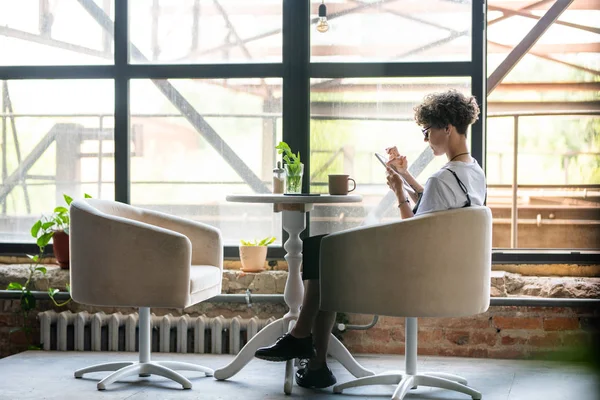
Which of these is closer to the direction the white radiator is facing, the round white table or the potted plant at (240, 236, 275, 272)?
the round white table

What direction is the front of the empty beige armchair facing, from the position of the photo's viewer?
facing to the right of the viewer

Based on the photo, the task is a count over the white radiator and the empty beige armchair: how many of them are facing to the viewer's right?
1

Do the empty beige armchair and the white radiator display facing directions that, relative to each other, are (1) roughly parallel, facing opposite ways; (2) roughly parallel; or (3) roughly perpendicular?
roughly perpendicular

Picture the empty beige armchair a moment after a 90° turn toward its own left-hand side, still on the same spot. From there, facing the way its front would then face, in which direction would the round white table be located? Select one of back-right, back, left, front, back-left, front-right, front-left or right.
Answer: right

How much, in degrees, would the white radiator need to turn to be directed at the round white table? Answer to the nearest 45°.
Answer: approximately 45° to its left

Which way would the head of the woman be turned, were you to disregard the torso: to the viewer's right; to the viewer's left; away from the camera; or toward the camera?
to the viewer's left

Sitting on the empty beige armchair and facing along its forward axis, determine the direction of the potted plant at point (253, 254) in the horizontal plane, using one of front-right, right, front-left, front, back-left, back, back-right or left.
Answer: front-left

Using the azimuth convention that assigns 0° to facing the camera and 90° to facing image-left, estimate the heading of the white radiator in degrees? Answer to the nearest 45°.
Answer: approximately 0°

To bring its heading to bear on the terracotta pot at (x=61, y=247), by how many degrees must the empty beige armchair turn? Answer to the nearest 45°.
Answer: approximately 90° to its left

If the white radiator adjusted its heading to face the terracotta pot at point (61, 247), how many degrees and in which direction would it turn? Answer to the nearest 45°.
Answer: approximately 135° to its right

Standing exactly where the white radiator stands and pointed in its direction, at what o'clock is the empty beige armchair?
The empty beige armchair is roughly at 12 o'clock from the white radiator.

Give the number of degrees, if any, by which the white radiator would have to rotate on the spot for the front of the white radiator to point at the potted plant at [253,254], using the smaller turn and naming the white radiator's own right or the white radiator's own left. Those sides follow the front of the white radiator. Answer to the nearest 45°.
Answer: approximately 90° to the white radiator's own left

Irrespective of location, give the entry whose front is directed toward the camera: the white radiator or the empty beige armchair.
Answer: the white radiator

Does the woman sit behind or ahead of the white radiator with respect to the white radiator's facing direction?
ahead

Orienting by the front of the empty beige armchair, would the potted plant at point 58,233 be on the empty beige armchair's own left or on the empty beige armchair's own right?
on the empty beige armchair's own left
